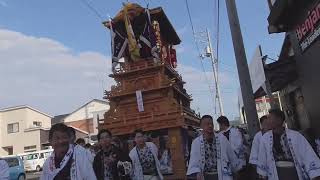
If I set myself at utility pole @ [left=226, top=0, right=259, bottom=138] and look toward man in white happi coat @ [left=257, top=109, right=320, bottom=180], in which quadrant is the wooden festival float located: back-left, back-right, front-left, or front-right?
back-right

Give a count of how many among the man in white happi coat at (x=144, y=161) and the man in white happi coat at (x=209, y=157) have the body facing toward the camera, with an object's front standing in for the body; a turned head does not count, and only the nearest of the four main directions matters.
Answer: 2

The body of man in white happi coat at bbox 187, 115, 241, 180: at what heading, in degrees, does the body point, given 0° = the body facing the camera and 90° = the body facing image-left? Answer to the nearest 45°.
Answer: approximately 0°

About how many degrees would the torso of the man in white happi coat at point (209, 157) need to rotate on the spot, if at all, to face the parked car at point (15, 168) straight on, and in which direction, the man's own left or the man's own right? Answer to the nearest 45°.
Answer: approximately 135° to the man's own right

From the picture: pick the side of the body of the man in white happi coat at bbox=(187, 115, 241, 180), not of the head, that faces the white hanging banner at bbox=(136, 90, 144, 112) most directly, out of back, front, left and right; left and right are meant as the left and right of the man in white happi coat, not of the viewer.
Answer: back

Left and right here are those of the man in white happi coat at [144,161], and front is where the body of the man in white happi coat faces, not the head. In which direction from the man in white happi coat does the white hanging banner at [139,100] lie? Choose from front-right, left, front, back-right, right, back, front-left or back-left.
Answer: back

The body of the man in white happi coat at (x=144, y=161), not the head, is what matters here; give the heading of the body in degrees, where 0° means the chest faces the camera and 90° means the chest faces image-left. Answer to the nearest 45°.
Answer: approximately 0°

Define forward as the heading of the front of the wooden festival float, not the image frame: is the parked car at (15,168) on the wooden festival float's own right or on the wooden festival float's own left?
on the wooden festival float's own right

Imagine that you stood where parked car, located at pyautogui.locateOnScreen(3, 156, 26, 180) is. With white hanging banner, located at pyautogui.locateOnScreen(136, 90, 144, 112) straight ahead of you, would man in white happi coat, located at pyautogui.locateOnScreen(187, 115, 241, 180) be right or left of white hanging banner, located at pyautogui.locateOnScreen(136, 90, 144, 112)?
right

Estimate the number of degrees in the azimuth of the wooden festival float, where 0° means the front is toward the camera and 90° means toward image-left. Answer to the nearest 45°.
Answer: approximately 45°
